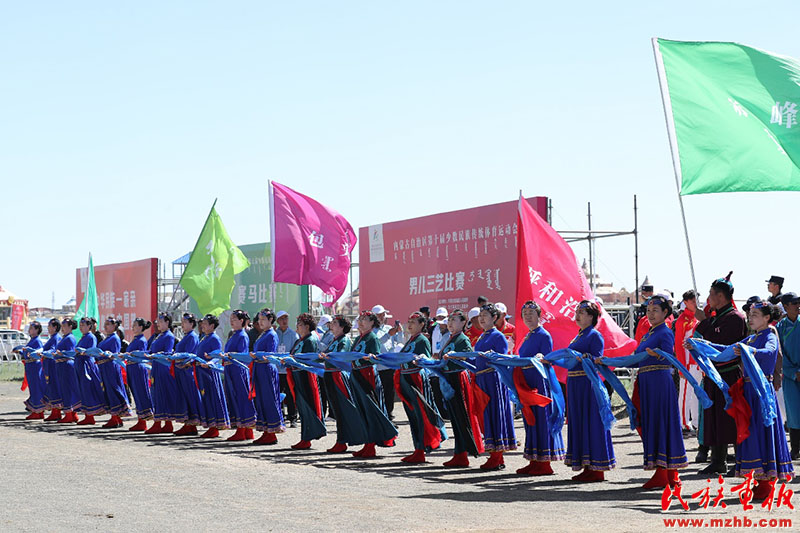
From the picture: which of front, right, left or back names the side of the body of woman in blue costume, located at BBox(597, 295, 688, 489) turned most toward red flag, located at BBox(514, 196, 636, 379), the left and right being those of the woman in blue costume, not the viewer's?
right

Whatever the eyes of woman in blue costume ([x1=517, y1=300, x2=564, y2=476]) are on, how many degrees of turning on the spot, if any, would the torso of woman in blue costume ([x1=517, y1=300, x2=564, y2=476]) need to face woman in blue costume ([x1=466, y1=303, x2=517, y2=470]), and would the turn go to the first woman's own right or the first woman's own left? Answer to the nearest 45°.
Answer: approximately 90° to the first woman's own right

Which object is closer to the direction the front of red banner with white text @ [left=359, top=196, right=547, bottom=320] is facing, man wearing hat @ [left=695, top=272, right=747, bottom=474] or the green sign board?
the man wearing hat

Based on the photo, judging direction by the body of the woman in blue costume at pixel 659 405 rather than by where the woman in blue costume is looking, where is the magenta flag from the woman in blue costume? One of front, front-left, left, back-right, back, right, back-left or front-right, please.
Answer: right

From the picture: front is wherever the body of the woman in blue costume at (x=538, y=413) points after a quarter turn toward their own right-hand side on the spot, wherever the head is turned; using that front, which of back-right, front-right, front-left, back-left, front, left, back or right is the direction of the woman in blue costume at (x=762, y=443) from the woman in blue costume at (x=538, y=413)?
back

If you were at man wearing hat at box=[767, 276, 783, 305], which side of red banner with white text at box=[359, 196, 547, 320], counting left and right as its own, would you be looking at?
left

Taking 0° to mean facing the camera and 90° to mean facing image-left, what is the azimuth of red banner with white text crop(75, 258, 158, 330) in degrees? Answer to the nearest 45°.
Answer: approximately 45°

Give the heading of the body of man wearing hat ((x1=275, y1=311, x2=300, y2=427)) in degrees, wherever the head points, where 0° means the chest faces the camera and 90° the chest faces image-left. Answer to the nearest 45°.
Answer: approximately 45°

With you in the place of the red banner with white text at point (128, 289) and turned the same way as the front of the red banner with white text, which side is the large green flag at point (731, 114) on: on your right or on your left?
on your left

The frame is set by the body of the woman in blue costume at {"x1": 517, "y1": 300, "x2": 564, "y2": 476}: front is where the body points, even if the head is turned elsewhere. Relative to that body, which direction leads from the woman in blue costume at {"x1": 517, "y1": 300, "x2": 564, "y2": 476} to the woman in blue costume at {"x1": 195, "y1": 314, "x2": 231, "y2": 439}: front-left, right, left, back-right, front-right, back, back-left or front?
right

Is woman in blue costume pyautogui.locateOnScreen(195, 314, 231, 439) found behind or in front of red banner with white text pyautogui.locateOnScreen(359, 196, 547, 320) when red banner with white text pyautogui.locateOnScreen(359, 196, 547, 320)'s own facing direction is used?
in front

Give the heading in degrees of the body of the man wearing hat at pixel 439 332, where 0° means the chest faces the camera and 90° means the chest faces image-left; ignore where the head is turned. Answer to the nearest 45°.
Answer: approximately 45°

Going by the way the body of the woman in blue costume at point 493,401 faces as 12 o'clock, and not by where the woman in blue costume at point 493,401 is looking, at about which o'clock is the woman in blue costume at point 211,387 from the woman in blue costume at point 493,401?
the woman in blue costume at point 211,387 is roughly at 3 o'clock from the woman in blue costume at point 493,401.

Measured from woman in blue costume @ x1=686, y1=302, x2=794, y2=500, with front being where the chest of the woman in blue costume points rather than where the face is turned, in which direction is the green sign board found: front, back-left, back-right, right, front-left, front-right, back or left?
right

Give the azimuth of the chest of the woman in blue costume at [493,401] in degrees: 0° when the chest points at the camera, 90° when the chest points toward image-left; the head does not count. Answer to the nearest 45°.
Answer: approximately 45°
